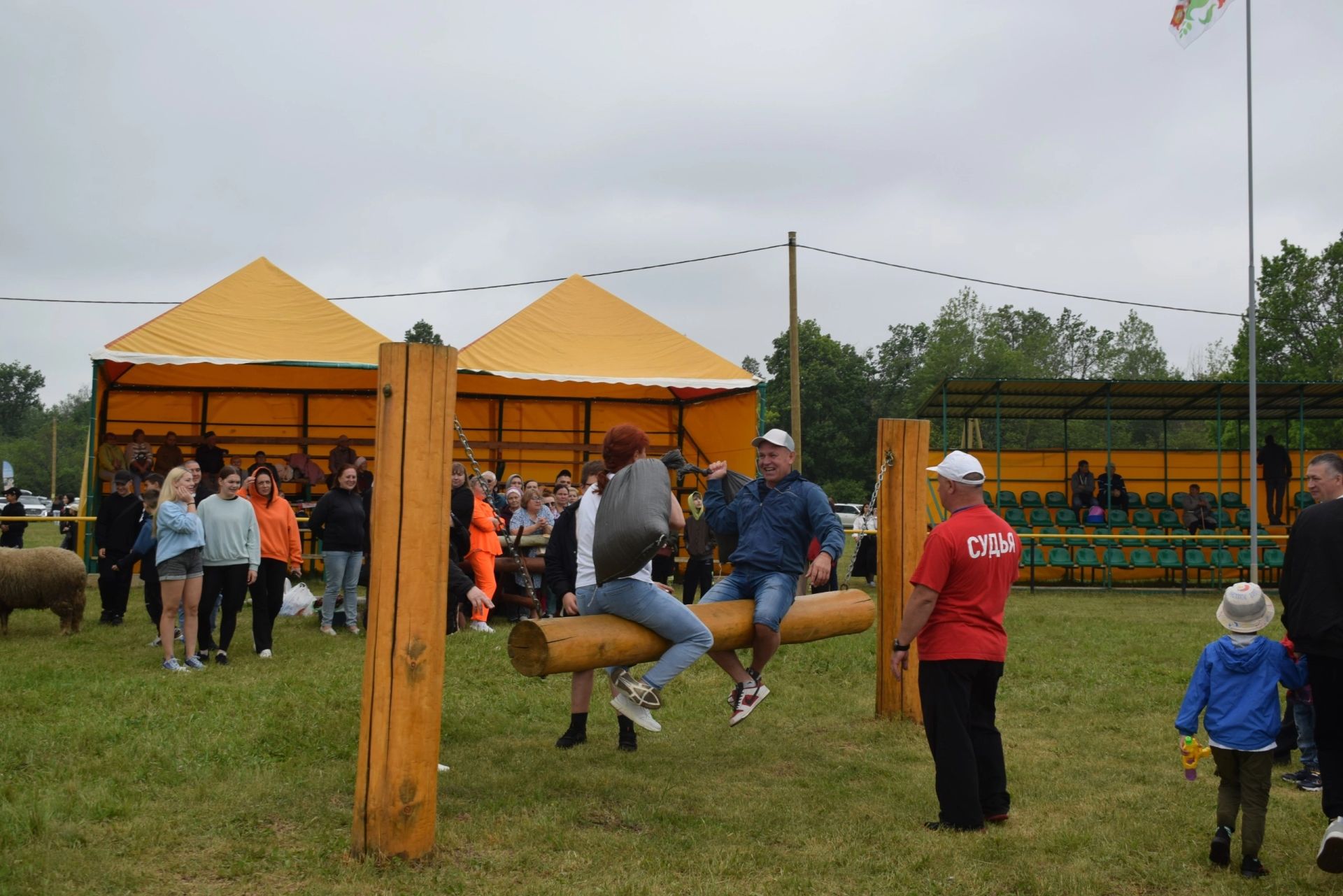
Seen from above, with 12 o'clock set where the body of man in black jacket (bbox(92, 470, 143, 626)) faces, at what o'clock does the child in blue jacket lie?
The child in blue jacket is roughly at 11 o'clock from the man in black jacket.

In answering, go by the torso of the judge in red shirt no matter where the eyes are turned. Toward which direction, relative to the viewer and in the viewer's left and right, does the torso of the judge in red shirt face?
facing away from the viewer and to the left of the viewer

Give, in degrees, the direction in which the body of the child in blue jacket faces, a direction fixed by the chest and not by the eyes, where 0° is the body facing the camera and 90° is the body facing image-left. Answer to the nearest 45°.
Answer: approximately 180°

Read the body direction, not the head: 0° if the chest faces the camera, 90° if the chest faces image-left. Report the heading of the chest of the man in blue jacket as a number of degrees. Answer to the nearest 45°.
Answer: approximately 45°
